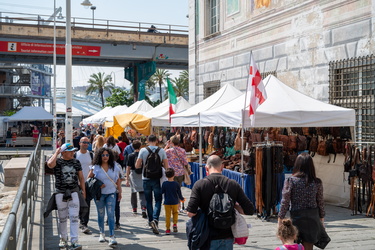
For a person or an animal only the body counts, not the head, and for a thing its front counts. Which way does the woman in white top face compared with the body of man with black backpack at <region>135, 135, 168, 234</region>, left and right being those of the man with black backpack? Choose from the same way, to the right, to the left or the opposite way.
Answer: the opposite way

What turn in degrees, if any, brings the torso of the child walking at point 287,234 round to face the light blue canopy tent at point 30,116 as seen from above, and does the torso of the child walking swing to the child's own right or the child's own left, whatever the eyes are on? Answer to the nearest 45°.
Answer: approximately 45° to the child's own left

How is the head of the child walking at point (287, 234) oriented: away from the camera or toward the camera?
away from the camera

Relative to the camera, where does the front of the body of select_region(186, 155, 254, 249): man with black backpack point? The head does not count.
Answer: away from the camera

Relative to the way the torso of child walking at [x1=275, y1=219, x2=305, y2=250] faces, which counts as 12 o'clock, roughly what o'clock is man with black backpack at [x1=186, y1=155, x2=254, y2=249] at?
The man with black backpack is roughly at 10 o'clock from the child walking.

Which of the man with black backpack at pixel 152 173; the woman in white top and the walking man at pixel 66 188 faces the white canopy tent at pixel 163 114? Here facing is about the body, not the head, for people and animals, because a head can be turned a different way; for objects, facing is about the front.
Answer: the man with black backpack

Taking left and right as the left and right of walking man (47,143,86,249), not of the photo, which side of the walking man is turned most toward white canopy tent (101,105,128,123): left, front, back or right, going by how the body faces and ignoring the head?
back

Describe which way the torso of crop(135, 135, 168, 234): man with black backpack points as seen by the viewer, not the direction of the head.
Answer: away from the camera

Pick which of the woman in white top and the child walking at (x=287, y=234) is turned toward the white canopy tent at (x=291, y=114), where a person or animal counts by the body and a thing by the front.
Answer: the child walking

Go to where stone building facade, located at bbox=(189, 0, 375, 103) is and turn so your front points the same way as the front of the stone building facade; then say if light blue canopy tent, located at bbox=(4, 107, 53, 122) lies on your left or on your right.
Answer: on your right

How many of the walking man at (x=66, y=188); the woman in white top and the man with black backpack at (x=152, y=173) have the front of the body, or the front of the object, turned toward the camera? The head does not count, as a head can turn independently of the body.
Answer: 2

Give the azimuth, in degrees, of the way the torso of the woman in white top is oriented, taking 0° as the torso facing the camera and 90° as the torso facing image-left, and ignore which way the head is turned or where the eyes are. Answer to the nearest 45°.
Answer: approximately 0°

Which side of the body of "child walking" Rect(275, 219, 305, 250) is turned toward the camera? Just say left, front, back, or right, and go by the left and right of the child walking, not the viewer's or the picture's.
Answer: back
